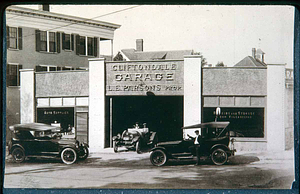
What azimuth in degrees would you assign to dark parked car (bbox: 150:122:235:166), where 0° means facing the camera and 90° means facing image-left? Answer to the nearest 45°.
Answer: approximately 90°

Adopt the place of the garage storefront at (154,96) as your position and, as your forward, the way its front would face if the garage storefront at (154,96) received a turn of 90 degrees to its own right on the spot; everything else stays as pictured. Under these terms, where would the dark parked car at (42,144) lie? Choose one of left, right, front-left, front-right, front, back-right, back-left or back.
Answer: front

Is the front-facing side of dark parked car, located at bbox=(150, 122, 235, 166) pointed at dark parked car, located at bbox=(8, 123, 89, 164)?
yes

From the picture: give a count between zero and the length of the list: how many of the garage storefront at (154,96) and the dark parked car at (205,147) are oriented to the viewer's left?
1

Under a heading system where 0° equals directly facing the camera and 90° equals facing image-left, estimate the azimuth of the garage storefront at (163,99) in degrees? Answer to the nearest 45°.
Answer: approximately 0°

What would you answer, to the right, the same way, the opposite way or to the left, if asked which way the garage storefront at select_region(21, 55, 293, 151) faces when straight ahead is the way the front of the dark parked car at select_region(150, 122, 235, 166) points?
to the left

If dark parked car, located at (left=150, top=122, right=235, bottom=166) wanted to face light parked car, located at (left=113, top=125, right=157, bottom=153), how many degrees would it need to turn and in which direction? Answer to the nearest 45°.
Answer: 0° — it already faces it

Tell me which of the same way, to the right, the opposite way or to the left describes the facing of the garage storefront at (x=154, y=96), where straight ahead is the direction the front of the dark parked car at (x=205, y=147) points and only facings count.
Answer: to the left
